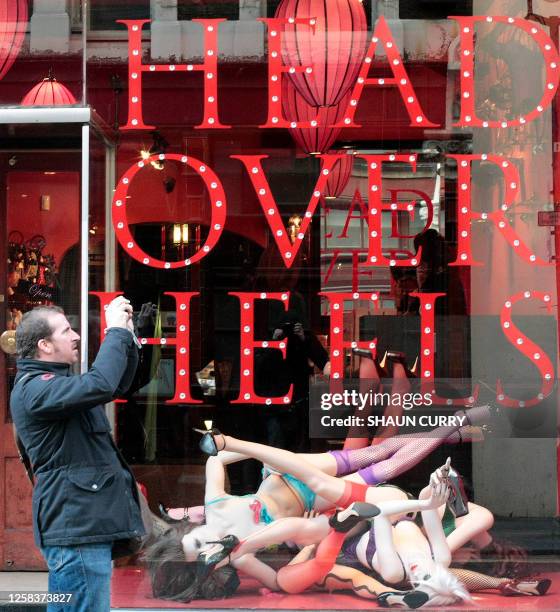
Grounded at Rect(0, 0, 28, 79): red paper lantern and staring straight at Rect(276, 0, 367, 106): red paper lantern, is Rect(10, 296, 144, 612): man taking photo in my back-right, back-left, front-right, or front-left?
front-right

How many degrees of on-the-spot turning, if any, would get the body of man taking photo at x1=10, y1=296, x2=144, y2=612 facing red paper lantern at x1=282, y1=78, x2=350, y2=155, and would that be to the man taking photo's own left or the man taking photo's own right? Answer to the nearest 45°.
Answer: approximately 45° to the man taking photo's own left

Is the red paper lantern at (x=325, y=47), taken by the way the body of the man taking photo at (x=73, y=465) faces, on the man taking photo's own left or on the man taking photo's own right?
on the man taking photo's own left

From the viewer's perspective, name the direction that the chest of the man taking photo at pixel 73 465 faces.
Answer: to the viewer's right

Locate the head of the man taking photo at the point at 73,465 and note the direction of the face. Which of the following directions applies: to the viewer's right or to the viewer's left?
to the viewer's right

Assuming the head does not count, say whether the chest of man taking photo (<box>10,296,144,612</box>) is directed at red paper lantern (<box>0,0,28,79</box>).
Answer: no

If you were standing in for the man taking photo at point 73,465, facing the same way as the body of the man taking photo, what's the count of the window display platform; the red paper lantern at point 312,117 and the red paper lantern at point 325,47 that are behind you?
0

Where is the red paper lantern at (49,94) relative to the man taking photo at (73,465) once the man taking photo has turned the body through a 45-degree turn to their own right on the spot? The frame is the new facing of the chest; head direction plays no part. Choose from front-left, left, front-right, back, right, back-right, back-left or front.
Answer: back-left
